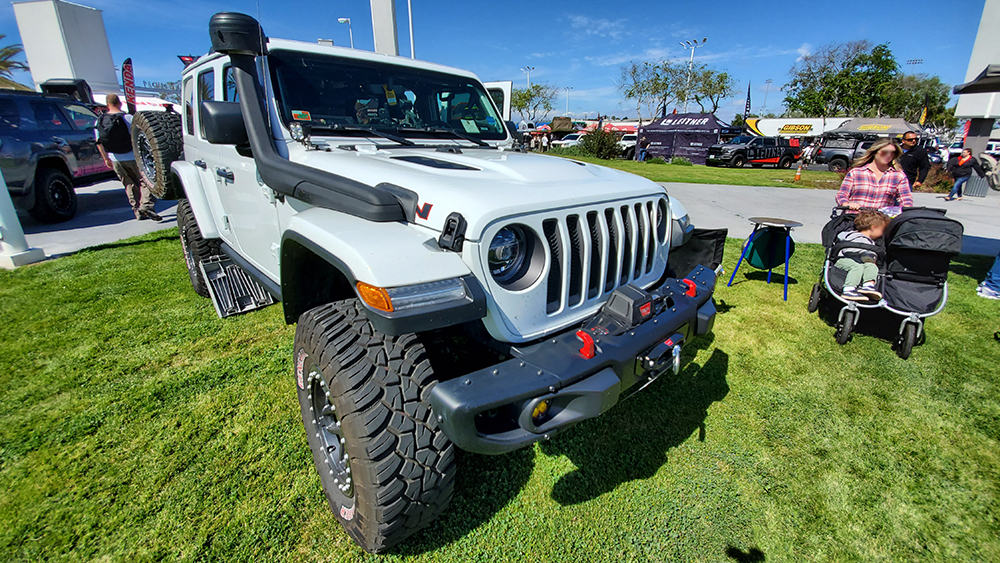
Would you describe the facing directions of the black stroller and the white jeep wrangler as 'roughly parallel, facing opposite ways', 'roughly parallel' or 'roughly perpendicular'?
roughly perpendicular

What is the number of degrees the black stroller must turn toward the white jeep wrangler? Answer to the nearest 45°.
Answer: approximately 45° to its right

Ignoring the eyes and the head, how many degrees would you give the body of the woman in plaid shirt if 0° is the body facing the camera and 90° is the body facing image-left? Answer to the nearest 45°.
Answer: approximately 0°

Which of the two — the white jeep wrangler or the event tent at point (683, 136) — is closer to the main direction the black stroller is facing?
the white jeep wrangler
